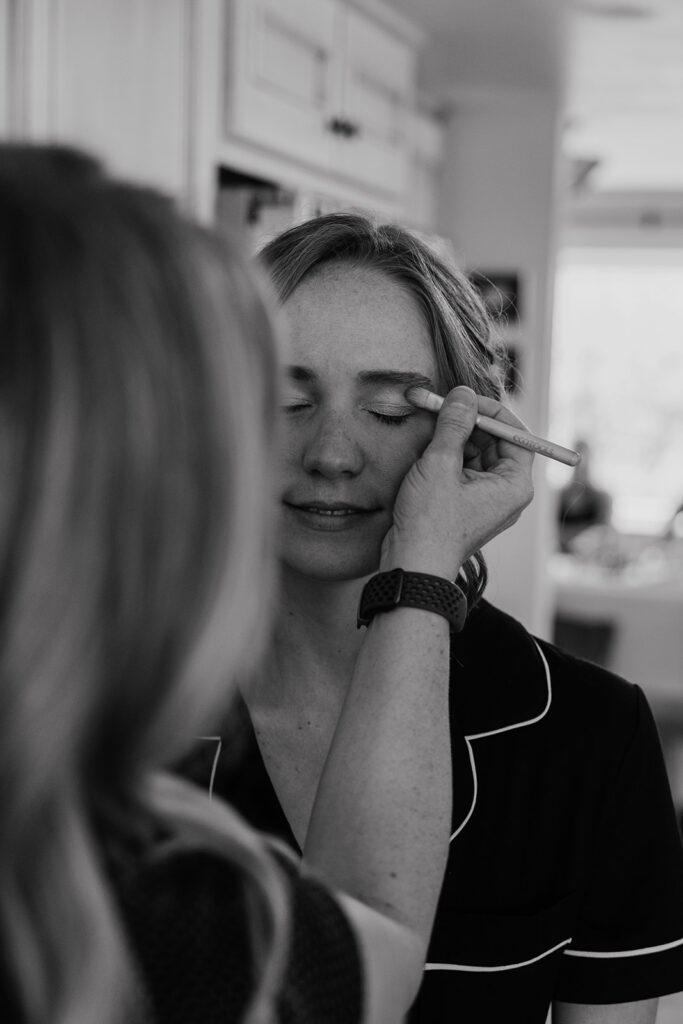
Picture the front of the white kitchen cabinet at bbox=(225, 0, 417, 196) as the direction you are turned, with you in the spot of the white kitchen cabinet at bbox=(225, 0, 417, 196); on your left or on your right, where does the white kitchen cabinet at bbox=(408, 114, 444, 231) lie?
on your left

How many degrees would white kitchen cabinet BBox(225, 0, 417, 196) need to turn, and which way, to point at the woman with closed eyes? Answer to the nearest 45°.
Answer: approximately 45° to its right

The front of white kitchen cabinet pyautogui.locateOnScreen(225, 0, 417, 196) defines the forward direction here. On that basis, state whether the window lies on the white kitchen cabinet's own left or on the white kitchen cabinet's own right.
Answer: on the white kitchen cabinet's own left

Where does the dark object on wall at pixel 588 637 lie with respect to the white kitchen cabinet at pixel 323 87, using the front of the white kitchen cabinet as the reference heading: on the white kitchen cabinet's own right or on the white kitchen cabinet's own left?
on the white kitchen cabinet's own left
